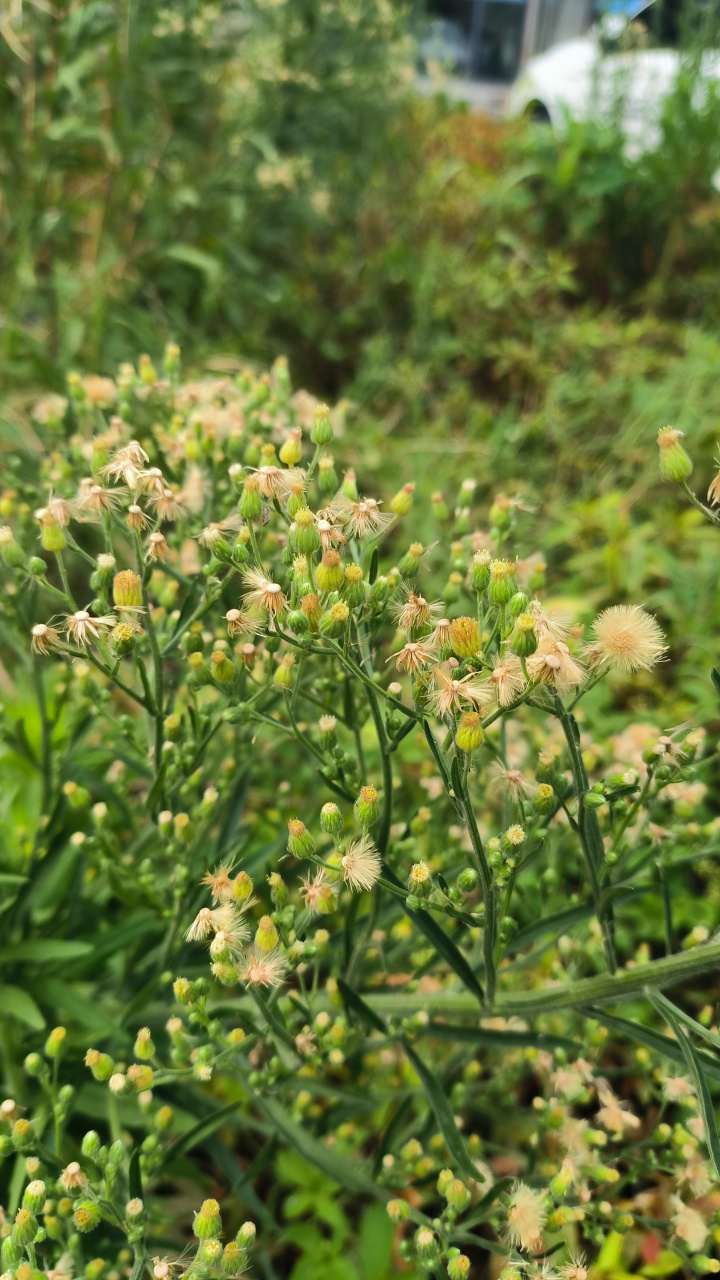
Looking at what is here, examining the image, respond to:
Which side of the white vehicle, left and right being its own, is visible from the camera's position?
left

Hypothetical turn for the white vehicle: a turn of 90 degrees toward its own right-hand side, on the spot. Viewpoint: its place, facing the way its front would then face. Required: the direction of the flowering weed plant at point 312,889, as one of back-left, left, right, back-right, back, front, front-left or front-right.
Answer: back
